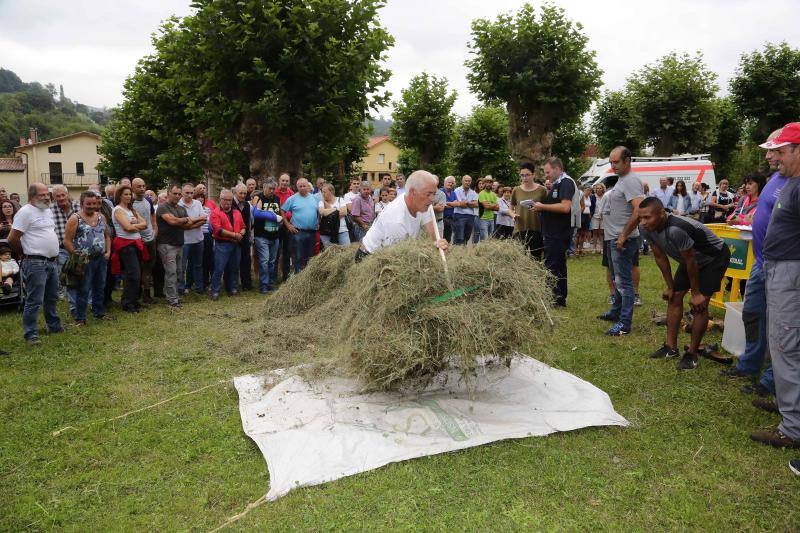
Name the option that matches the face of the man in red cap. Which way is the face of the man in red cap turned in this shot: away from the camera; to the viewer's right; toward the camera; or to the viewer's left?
to the viewer's left

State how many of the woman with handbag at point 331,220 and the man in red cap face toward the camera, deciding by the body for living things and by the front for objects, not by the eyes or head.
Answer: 1

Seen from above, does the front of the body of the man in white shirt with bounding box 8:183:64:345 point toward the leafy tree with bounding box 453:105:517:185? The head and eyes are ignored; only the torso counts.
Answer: no

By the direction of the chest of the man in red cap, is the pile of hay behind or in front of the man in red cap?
in front

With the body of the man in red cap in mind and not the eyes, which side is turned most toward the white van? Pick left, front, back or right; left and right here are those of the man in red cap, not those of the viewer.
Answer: right

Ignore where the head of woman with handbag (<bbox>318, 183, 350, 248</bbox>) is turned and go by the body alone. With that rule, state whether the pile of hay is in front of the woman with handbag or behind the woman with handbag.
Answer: in front

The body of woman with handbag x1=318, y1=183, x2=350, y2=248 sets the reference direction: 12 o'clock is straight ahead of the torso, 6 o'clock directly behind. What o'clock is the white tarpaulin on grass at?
The white tarpaulin on grass is roughly at 12 o'clock from the woman with handbag.

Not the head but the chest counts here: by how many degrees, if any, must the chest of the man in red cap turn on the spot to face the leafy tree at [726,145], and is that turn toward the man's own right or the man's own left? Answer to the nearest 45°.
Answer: approximately 90° to the man's own right

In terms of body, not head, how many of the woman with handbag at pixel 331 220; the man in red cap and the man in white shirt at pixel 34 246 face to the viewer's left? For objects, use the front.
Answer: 1

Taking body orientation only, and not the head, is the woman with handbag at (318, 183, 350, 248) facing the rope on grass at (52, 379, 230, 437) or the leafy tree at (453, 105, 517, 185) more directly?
the rope on grass

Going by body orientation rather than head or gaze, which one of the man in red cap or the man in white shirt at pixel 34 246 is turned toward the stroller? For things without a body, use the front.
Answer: the man in red cap

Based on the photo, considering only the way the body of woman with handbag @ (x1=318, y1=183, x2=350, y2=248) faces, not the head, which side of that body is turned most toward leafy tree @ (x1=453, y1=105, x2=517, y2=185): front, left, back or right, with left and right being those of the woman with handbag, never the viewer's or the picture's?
back

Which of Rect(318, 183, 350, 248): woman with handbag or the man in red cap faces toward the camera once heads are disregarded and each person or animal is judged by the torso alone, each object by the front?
the woman with handbag

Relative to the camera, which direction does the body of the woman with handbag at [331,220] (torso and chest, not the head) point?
toward the camera

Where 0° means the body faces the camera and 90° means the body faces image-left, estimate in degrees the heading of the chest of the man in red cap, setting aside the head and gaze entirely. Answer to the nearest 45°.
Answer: approximately 90°

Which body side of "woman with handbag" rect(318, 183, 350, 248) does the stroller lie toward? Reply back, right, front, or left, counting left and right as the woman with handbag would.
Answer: right

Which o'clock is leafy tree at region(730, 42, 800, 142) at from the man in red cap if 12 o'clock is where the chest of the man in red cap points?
The leafy tree is roughly at 3 o'clock from the man in red cap.
